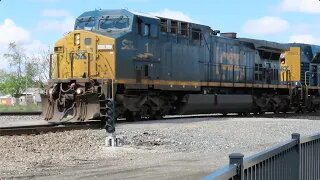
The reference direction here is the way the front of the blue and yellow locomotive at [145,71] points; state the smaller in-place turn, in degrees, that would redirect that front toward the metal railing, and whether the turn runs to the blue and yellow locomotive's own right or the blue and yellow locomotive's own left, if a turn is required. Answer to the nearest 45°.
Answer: approximately 45° to the blue and yellow locomotive's own left

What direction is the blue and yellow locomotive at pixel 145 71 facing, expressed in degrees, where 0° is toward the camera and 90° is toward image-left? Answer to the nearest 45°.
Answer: approximately 45°
